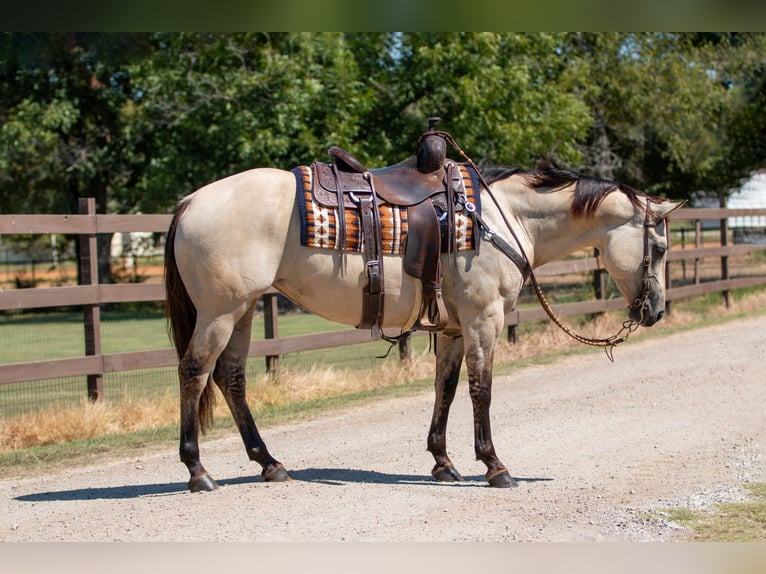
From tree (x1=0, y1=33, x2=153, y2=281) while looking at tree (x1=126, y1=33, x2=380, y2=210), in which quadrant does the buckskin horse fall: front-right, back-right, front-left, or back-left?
front-right

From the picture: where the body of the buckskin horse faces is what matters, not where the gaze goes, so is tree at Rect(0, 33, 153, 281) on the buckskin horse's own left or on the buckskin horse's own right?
on the buckskin horse's own left

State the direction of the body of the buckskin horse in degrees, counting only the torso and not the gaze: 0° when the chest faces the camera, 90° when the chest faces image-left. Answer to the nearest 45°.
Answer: approximately 270°

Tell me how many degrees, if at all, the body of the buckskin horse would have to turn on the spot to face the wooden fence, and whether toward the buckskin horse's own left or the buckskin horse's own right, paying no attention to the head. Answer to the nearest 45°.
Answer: approximately 135° to the buckskin horse's own left

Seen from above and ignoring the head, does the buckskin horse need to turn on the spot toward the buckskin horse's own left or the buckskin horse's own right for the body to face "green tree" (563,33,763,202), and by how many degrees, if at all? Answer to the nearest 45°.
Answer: approximately 90° to the buckskin horse's own left

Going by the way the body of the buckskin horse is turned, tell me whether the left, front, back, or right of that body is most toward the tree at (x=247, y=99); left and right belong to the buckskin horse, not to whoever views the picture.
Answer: left

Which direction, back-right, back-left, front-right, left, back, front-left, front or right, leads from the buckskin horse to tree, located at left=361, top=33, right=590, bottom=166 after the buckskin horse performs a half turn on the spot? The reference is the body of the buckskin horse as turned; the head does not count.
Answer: right
